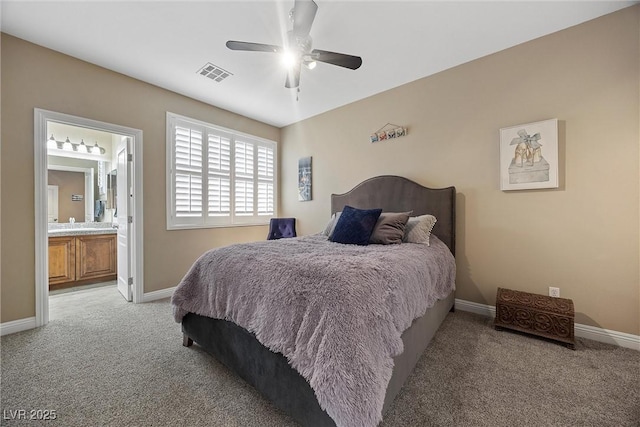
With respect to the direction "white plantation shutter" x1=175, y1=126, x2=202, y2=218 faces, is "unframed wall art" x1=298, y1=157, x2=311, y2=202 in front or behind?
in front

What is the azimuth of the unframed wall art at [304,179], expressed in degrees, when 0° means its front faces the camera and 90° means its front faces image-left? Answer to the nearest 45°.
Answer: approximately 45°

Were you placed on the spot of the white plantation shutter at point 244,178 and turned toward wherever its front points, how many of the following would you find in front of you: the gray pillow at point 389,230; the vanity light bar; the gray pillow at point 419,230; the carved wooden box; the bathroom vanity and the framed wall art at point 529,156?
4

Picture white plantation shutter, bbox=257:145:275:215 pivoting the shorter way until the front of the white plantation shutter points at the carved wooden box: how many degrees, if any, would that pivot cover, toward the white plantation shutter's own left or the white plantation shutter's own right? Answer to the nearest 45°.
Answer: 0° — it already faces it

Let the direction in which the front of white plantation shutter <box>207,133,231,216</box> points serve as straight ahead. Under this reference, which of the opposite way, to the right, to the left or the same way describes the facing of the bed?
to the right

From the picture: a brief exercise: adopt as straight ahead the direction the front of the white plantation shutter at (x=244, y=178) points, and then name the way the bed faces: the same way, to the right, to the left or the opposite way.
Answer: to the right

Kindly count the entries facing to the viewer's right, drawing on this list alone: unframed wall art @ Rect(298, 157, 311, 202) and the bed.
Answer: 0

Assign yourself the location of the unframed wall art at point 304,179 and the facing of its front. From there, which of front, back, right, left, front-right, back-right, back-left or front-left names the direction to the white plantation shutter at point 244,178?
front-right

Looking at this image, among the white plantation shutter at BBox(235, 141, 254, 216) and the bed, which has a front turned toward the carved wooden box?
the white plantation shutter

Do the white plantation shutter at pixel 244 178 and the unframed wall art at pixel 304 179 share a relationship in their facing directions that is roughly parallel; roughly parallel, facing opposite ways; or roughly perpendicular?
roughly perpendicular
